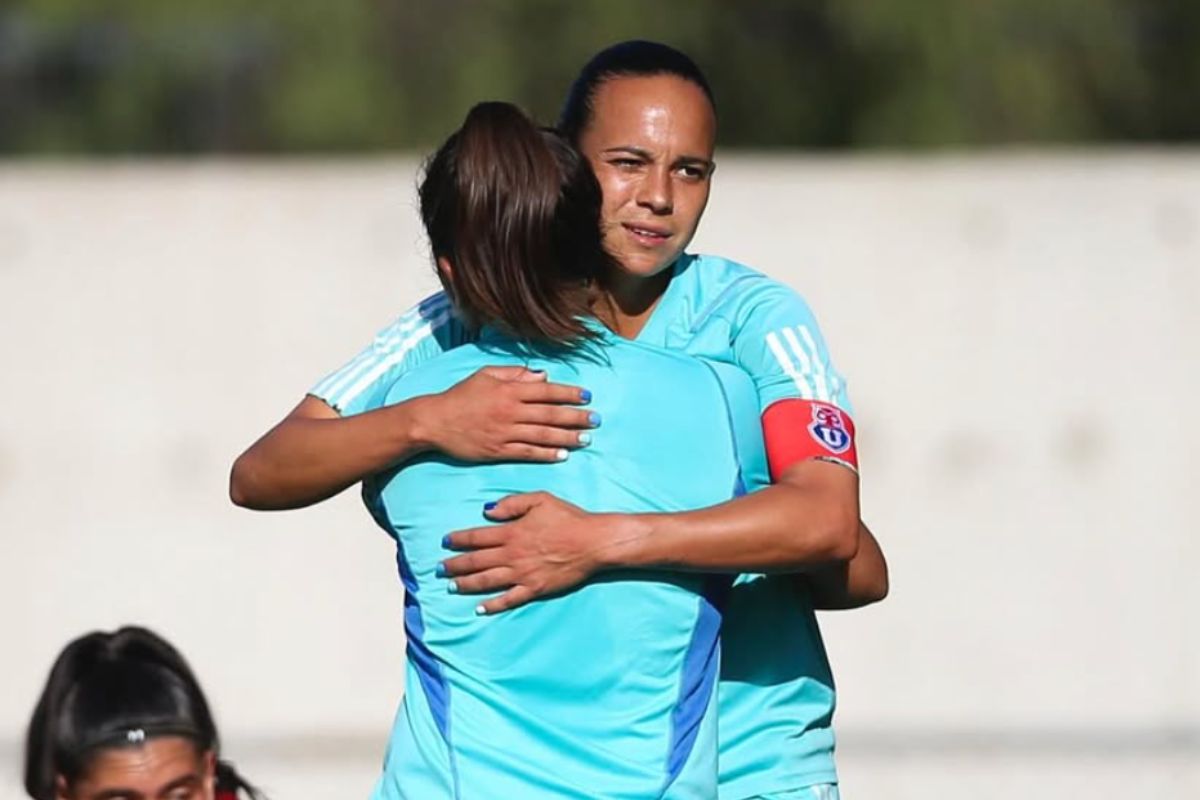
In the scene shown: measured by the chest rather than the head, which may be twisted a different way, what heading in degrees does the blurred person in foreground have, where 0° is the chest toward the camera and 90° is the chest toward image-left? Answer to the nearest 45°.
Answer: approximately 0°
